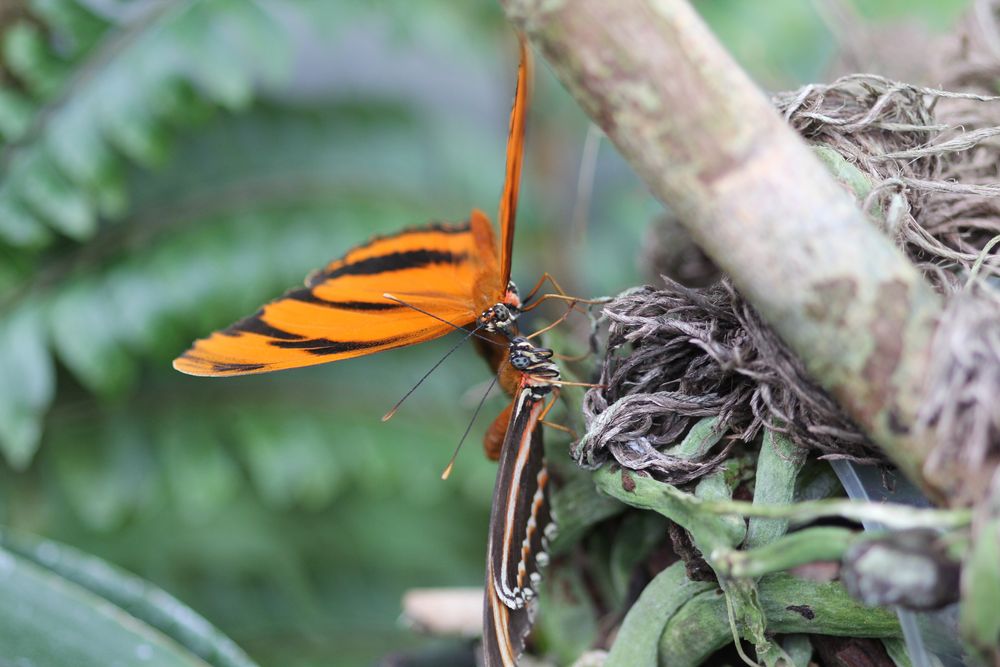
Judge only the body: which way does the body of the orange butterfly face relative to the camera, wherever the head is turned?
toward the camera

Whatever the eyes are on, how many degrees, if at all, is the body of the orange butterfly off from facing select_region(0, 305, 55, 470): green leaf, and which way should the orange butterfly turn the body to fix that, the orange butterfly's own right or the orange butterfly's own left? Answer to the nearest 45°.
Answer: approximately 135° to the orange butterfly's own right

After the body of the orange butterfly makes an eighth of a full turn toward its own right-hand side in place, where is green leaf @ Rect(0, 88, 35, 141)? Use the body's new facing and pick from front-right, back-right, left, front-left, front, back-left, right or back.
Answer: right

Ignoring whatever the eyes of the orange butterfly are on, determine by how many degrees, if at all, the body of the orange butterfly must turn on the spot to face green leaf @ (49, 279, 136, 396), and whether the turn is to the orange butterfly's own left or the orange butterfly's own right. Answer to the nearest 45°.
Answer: approximately 135° to the orange butterfly's own right
